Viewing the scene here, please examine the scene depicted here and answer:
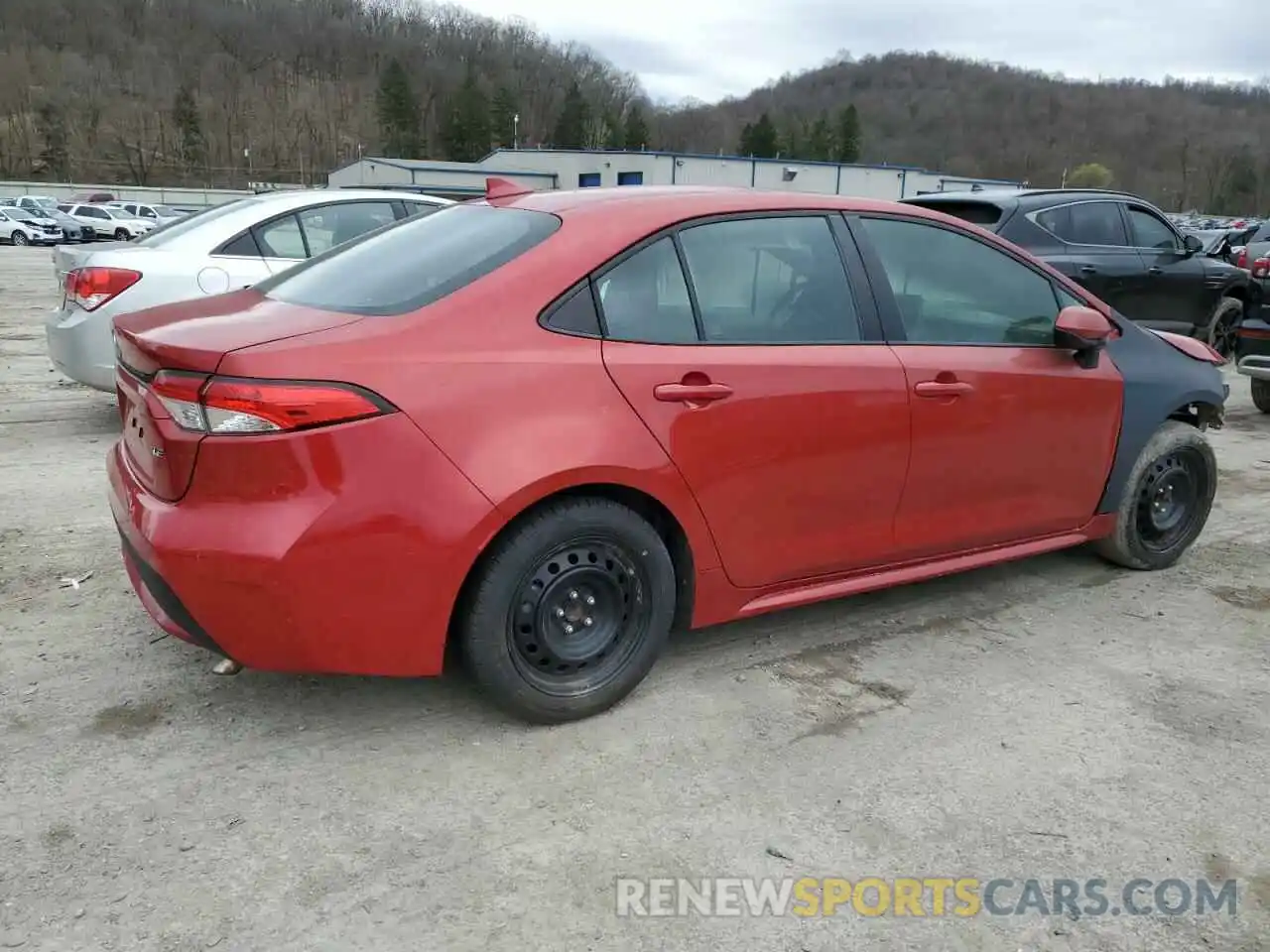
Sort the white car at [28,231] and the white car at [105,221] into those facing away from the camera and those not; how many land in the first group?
0

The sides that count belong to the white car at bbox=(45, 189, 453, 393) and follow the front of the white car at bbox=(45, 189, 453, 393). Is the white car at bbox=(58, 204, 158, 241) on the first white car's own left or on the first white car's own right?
on the first white car's own left

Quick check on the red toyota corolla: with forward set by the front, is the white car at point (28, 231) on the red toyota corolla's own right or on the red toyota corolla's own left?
on the red toyota corolla's own left

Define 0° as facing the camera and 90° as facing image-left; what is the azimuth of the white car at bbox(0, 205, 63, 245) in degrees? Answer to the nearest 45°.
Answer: approximately 315°

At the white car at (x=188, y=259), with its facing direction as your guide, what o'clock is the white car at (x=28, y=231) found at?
the white car at (x=28, y=231) is roughly at 10 o'clock from the white car at (x=188, y=259).

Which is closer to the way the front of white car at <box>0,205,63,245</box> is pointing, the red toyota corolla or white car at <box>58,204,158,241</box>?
the red toyota corolla

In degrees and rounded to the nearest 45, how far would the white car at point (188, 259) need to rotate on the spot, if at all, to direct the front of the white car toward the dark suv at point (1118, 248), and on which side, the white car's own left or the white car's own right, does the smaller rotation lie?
approximately 45° to the white car's own right

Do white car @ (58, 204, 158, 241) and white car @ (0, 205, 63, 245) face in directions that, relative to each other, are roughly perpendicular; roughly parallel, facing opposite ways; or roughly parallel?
roughly parallel

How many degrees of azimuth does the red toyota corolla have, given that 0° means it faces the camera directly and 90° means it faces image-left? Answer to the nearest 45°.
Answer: approximately 225°

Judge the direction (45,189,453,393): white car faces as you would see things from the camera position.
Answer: facing away from the viewer and to the right of the viewer

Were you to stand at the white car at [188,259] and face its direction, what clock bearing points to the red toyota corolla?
The red toyota corolla is roughly at 4 o'clock from the white car.

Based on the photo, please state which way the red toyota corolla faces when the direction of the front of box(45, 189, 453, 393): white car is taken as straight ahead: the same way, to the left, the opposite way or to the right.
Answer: the same way
